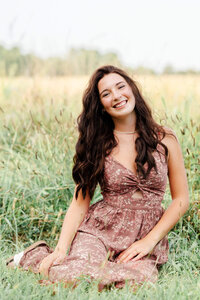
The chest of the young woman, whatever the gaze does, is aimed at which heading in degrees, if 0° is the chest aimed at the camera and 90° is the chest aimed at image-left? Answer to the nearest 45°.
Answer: approximately 0°
